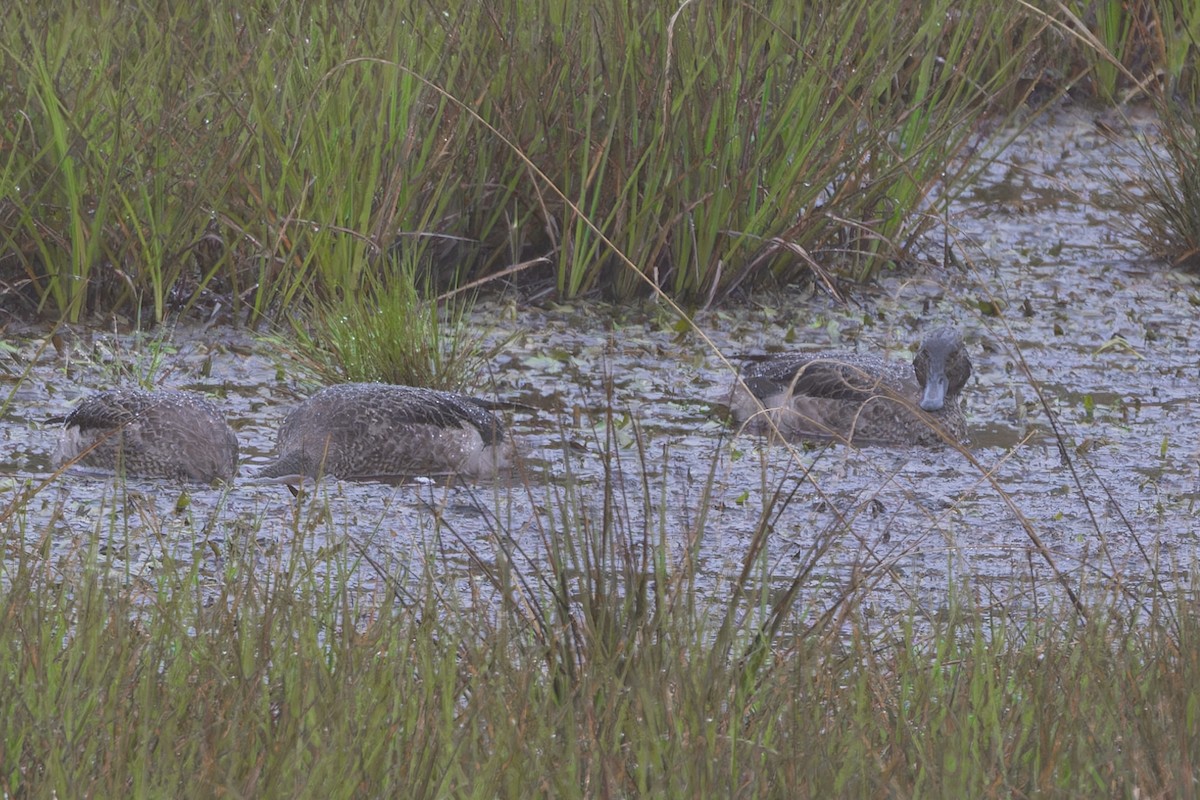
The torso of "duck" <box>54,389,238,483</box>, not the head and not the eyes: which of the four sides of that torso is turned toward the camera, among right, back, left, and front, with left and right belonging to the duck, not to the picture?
right

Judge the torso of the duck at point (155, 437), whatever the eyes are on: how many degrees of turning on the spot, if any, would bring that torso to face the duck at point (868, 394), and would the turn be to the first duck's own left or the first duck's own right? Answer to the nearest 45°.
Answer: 0° — it already faces it

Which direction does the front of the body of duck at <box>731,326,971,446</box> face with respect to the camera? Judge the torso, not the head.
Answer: to the viewer's right

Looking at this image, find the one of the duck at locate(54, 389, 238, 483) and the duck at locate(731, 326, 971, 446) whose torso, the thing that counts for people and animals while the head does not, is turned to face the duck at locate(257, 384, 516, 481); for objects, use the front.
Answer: the duck at locate(54, 389, 238, 483)

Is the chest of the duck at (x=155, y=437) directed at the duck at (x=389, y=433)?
yes

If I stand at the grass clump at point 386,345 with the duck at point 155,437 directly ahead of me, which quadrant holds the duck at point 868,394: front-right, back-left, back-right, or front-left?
back-left

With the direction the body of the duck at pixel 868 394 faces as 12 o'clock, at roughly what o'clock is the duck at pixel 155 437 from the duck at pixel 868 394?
the duck at pixel 155 437 is roughly at 5 o'clock from the duck at pixel 868 394.
